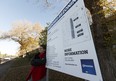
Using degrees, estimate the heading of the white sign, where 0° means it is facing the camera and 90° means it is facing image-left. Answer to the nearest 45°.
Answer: approximately 45°

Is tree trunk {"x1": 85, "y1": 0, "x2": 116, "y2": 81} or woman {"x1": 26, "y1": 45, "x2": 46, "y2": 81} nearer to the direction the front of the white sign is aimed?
the woman

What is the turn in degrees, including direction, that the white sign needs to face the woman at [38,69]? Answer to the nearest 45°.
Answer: approximately 90° to its right
